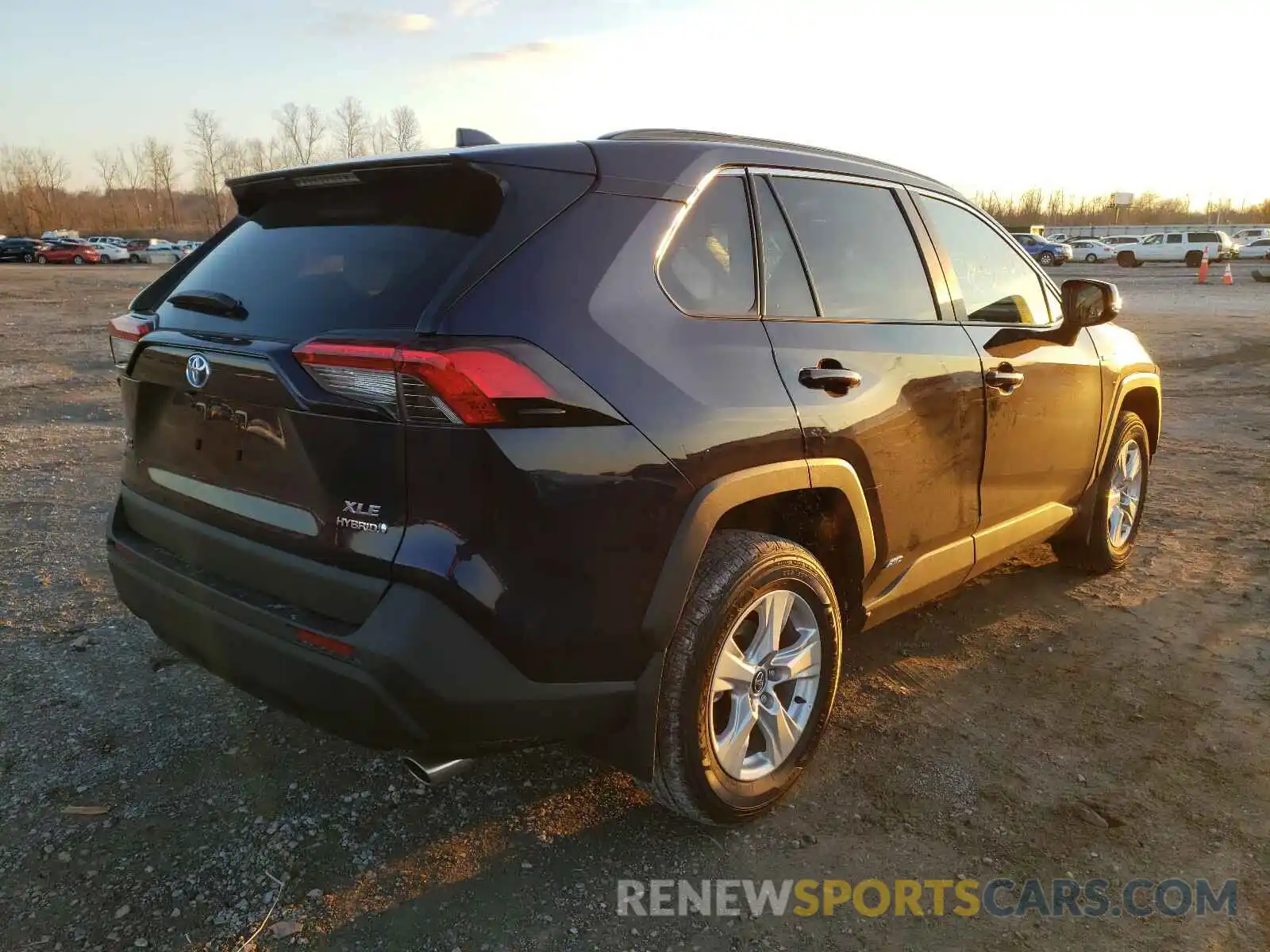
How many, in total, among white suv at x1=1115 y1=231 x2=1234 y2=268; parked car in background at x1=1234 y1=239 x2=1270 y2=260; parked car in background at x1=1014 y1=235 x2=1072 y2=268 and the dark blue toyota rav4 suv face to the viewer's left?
2

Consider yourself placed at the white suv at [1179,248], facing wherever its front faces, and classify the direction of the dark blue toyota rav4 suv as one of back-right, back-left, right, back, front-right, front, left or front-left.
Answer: left

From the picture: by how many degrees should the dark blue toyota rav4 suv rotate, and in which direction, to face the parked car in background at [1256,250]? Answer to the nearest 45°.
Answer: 0° — it already faces it

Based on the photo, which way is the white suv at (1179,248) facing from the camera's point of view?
to the viewer's left

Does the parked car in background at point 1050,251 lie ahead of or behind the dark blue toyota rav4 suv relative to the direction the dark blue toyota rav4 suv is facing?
ahead

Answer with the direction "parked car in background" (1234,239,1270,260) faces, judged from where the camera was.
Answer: facing to the left of the viewer

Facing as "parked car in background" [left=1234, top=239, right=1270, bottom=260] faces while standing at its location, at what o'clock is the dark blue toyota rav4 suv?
The dark blue toyota rav4 suv is roughly at 9 o'clock from the parked car in background.

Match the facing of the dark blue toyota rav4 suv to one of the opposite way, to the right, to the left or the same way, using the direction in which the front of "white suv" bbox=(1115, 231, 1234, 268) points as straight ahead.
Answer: to the right
